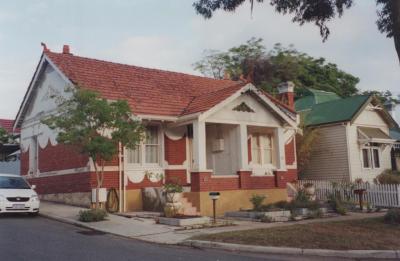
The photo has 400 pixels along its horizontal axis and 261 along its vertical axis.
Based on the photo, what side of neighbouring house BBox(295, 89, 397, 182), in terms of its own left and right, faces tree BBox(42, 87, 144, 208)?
right

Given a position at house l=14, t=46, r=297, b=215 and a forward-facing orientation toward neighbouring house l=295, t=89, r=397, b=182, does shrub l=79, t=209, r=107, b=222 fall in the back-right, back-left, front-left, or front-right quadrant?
back-right

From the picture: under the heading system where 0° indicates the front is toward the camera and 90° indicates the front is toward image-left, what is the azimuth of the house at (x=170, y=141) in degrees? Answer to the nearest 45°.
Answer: approximately 315°

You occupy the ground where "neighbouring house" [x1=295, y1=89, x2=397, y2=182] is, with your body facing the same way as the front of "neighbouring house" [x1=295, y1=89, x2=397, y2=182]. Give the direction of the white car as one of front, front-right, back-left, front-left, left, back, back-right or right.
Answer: right

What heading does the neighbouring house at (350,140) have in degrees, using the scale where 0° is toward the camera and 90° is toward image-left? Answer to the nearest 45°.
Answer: approximately 315°

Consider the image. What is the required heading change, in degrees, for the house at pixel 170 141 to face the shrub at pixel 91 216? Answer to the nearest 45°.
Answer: approximately 90° to its right

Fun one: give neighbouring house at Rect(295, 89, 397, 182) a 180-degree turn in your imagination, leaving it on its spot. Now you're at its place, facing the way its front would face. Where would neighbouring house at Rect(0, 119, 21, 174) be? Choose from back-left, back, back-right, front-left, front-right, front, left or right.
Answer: front-left

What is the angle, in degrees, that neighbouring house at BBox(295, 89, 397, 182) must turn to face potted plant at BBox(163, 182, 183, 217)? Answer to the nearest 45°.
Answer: approximately 90° to its right

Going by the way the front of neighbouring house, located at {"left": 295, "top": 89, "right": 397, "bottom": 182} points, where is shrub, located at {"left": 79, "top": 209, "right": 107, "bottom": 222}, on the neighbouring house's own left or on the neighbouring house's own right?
on the neighbouring house's own right

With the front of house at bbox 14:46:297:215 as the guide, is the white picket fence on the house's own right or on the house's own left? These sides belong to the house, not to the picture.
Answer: on the house's own left
